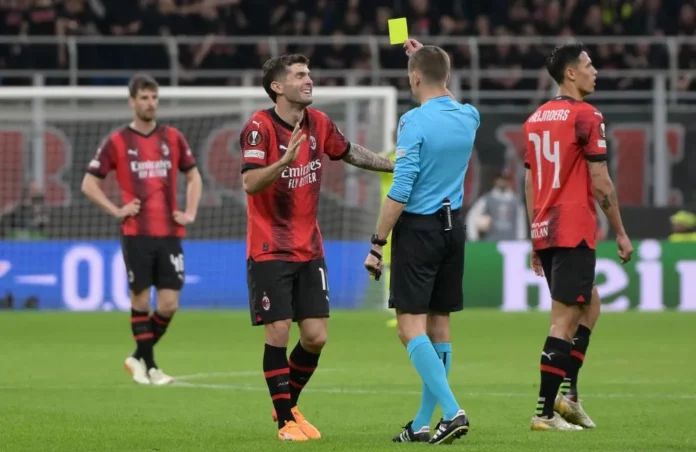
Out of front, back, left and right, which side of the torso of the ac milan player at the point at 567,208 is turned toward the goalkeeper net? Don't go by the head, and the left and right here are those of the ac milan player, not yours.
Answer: left

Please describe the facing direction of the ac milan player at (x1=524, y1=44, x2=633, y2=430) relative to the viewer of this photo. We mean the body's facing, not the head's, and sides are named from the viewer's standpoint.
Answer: facing away from the viewer and to the right of the viewer

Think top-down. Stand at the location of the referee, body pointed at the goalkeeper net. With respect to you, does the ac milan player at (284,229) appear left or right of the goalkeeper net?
left

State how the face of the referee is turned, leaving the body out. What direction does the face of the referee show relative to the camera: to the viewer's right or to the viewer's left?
to the viewer's left

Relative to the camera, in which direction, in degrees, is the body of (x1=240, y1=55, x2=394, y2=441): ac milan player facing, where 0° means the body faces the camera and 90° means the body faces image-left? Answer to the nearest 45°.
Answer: approximately 315°

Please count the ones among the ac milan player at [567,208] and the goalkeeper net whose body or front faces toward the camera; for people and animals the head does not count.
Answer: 1

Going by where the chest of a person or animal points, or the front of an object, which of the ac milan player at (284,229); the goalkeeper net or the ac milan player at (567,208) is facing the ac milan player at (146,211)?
the goalkeeper net

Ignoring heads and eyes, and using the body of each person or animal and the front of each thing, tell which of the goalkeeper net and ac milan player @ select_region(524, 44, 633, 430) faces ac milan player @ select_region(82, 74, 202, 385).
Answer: the goalkeeper net

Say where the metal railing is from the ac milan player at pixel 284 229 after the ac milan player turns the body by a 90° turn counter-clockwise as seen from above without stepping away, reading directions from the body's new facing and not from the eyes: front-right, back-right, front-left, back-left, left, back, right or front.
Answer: front-left
